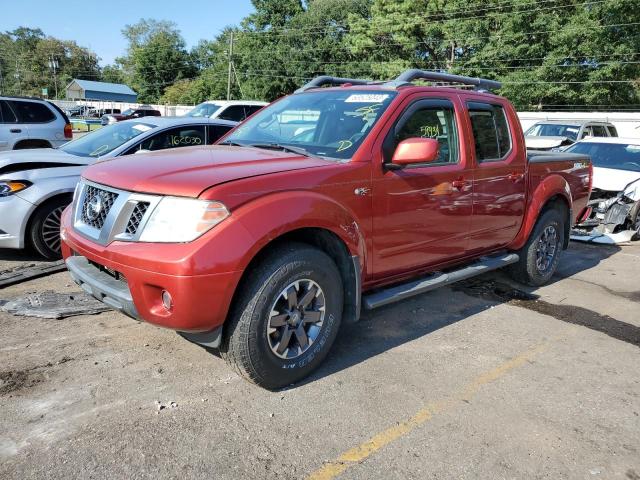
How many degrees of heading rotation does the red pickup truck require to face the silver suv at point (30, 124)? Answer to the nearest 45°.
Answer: approximately 90° to its right

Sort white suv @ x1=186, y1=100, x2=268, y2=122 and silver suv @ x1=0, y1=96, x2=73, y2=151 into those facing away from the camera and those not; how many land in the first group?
0

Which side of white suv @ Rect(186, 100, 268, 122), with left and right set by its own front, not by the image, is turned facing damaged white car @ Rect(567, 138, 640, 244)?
left

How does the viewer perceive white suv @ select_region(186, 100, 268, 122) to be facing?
facing the viewer and to the left of the viewer

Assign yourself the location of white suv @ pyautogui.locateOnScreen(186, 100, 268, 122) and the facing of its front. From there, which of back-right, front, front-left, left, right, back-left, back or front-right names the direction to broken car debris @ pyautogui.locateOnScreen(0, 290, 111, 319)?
front-left

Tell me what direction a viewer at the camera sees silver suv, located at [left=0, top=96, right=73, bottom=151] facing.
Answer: facing to the left of the viewer

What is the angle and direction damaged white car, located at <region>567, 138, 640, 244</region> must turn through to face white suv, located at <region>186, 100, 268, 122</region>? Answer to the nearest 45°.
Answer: approximately 45° to its right

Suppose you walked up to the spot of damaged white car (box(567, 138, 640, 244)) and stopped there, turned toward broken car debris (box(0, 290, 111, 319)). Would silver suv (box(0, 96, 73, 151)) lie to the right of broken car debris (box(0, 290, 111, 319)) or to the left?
right

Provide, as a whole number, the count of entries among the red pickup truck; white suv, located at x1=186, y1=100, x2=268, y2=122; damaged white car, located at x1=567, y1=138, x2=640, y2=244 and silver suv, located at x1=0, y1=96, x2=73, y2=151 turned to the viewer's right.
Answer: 0

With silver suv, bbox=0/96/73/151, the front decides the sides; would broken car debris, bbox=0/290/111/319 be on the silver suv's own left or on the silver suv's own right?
on the silver suv's own left

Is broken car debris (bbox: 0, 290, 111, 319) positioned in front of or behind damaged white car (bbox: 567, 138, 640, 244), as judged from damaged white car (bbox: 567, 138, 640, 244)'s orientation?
in front

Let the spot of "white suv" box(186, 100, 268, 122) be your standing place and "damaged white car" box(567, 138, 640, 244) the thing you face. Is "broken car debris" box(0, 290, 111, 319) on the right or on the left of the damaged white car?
right
